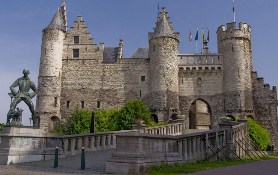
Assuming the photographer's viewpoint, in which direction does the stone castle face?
facing the viewer

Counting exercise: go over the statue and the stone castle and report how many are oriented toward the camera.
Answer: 2

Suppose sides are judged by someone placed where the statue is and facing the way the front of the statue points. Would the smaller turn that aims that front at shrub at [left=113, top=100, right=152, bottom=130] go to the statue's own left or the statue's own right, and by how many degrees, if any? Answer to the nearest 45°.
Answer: approximately 135° to the statue's own left

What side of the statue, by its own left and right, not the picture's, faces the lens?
front

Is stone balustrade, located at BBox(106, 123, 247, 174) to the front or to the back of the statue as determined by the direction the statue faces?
to the front

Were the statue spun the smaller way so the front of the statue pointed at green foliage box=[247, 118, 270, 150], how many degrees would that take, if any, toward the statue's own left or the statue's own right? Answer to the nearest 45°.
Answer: approximately 135° to the statue's own left

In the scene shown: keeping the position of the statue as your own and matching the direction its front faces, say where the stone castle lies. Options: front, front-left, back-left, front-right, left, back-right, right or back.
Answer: back-left

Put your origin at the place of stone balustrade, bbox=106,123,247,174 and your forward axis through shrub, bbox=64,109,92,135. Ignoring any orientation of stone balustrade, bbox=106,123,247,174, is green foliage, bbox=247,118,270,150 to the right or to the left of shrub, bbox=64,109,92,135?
right

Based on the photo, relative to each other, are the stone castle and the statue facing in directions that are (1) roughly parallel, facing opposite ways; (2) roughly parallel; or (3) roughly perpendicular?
roughly parallel

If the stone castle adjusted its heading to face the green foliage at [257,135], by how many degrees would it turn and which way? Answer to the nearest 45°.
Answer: approximately 45° to its left

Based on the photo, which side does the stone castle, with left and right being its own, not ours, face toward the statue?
front
